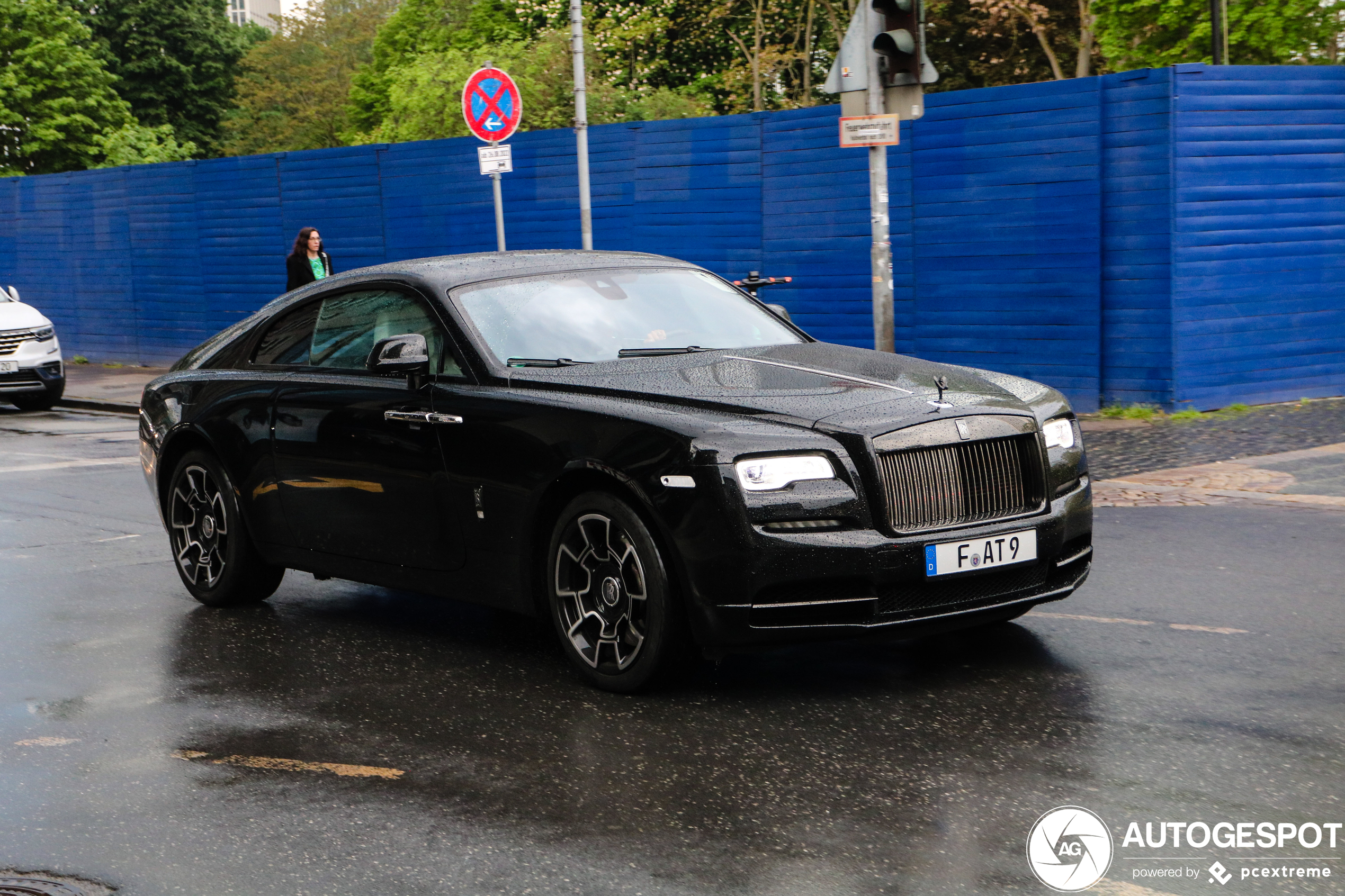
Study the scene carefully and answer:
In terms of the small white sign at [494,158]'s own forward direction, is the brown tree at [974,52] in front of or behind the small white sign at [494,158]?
behind

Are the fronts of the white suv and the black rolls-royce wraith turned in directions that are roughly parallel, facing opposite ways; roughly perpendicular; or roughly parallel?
roughly parallel

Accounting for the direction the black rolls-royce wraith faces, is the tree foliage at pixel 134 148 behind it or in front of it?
behind

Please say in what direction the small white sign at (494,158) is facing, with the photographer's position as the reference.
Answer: facing the viewer

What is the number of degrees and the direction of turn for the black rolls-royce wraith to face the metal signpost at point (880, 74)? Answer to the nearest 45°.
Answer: approximately 135° to its left

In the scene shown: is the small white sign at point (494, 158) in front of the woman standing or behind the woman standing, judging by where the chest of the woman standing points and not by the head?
in front

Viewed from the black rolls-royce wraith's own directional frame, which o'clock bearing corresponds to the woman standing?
The woman standing is roughly at 7 o'clock from the black rolls-royce wraith.

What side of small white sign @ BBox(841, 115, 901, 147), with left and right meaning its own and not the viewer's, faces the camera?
front

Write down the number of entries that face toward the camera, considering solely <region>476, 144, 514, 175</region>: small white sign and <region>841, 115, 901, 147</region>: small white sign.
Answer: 2

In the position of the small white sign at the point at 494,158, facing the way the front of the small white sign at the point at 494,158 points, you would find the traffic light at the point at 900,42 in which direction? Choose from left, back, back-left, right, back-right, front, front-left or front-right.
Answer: front-left

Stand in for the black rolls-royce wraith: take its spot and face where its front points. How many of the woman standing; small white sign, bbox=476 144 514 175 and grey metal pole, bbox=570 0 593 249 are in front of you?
0

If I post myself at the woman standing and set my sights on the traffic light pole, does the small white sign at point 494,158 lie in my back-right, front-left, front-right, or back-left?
front-left

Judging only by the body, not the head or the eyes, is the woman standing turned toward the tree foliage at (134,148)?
no

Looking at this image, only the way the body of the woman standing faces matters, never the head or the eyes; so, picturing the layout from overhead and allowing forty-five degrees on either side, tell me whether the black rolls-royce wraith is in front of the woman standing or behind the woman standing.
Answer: in front

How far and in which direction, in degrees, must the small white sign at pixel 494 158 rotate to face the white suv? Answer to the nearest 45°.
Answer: approximately 135° to its right

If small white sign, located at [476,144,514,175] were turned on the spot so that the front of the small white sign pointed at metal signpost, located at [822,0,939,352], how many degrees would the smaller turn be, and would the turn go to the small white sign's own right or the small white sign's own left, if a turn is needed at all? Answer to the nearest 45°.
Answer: approximately 45° to the small white sign's own left

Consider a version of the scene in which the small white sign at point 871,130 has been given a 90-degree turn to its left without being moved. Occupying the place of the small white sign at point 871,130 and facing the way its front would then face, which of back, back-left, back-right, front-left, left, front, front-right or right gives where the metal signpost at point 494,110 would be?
back-left

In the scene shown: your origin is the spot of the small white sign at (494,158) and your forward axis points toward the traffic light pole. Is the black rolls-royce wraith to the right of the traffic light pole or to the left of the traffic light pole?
right

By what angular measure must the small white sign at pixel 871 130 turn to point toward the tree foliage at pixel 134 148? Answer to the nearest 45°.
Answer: approximately 135° to its right
